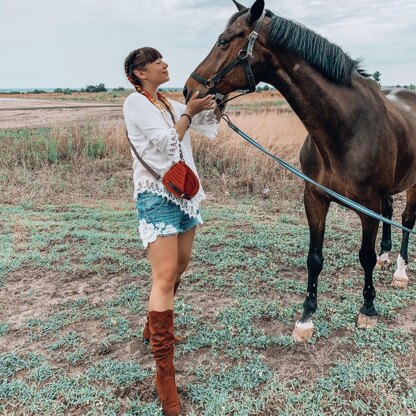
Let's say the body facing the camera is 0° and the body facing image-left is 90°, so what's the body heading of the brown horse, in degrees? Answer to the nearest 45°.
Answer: approximately 45°

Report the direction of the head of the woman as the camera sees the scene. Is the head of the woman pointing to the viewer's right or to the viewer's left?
to the viewer's right

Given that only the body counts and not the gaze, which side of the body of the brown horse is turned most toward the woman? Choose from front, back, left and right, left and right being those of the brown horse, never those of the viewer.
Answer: front
